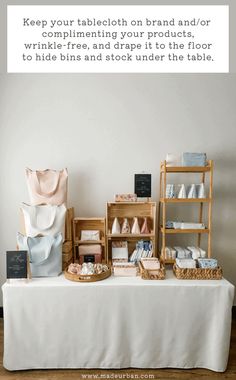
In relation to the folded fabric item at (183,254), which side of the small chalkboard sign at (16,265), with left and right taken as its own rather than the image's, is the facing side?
left

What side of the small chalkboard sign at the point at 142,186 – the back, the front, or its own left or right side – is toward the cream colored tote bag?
right

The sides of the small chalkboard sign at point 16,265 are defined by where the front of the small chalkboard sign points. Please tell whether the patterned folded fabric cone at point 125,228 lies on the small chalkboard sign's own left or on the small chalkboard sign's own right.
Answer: on the small chalkboard sign's own left

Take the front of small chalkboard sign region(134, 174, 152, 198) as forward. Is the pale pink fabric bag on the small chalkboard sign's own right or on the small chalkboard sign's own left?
on the small chalkboard sign's own right

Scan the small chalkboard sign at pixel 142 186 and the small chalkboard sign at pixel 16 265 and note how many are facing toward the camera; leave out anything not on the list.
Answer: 2

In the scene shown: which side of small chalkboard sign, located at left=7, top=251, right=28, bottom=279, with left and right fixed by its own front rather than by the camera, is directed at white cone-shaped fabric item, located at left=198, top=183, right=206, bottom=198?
left
